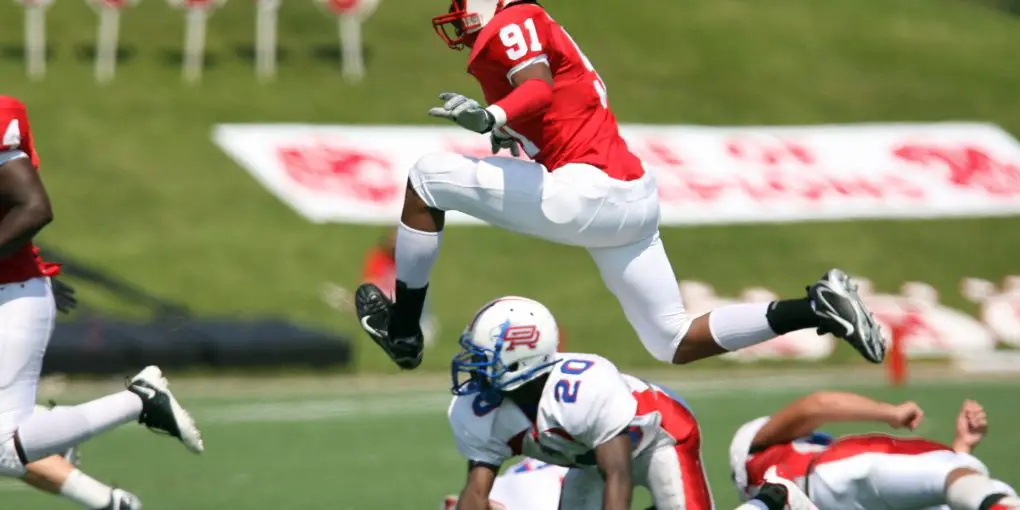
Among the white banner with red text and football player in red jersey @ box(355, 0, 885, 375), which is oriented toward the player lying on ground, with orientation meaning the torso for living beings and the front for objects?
the white banner with red text

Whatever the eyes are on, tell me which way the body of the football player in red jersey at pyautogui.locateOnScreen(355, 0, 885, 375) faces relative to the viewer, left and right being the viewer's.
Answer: facing to the left of the viewer

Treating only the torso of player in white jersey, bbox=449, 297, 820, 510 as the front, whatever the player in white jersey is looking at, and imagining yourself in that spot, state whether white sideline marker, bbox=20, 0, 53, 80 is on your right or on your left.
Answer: on your right

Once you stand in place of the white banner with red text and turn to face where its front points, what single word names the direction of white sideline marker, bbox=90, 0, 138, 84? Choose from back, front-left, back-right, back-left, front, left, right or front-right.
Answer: right

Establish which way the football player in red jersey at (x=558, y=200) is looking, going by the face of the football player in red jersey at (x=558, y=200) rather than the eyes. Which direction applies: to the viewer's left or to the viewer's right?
to the viewer's left

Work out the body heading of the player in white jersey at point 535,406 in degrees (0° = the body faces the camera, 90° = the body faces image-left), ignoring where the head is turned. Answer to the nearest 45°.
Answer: approximately 45°

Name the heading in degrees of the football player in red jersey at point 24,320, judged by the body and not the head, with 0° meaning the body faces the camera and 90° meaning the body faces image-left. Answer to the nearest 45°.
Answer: approximately 90°

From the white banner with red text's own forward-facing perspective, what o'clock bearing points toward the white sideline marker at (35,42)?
The white sideline marker is roughly at 3 o'clock from the white banner with red text.

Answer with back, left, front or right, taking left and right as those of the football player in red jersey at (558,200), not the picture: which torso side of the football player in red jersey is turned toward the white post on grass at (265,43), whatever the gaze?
right

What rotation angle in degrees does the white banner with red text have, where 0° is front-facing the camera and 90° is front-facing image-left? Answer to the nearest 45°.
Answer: approximately 0°
